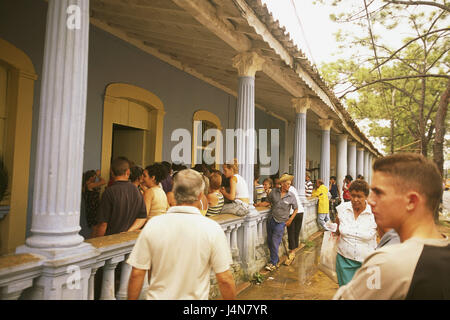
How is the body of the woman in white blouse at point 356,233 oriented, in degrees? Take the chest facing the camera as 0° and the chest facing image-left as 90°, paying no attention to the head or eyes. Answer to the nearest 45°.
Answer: approximately 0°

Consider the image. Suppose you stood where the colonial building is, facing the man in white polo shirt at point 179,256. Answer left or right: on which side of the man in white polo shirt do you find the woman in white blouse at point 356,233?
left

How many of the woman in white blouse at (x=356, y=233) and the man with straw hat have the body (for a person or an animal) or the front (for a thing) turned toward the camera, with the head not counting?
2

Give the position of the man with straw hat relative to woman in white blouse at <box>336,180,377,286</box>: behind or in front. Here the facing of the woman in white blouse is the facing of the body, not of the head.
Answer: behind

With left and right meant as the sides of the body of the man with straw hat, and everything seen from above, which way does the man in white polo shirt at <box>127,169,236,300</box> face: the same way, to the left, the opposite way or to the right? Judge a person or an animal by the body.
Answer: the opposite way

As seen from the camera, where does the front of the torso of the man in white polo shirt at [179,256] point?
away from the camera

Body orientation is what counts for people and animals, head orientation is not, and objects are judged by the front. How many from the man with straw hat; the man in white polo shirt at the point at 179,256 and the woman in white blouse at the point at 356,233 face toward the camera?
2

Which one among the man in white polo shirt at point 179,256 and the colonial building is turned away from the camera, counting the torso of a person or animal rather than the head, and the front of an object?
the man in white polo shirt

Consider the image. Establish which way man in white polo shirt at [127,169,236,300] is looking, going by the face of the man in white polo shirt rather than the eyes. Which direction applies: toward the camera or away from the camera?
away from the camera
